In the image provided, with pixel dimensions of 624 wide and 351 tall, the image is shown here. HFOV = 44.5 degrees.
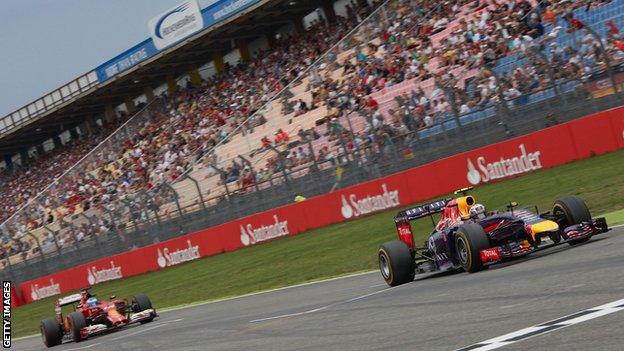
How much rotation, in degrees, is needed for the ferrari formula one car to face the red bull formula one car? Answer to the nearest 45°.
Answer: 0° — it already faces it

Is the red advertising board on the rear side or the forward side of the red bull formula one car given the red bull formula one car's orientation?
on the rear side

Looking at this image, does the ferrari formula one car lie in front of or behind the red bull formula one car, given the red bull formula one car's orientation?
behind
